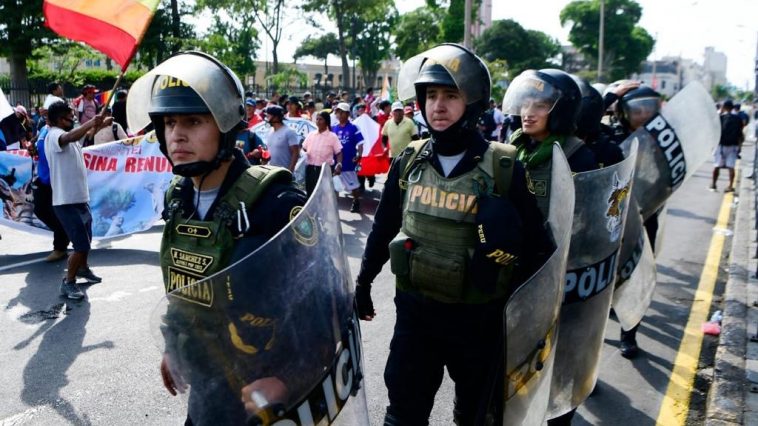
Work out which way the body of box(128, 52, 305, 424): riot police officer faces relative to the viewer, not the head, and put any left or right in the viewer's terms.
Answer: facing the viewer and to the left of the viewer

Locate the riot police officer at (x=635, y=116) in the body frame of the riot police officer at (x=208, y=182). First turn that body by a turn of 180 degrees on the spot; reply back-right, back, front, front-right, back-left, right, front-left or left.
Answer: front

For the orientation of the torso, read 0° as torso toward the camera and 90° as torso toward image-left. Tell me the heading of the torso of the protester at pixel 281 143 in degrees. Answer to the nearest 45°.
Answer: approximately 45°

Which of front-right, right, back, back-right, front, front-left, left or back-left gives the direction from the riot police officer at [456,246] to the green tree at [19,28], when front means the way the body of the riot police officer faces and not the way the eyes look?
right

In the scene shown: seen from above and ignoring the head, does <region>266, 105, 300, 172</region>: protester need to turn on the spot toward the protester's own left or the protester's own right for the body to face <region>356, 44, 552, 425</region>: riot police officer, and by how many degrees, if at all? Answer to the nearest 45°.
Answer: approximately 45° to the protester's own left

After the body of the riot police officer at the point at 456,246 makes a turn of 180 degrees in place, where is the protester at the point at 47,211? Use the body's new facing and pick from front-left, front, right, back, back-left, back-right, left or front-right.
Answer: left

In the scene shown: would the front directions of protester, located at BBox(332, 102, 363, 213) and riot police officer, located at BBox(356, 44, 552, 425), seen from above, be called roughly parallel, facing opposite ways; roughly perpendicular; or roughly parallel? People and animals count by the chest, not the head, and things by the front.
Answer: roughly parallel

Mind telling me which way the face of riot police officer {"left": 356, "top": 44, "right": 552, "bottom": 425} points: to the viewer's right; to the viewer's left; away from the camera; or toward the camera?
toward the camera

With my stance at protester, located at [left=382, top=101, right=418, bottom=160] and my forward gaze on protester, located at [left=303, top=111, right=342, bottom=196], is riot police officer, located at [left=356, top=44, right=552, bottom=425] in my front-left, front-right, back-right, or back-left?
front-left

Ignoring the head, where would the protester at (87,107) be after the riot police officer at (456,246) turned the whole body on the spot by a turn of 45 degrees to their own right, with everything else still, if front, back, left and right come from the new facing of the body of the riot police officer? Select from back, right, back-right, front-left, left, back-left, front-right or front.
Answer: front-right

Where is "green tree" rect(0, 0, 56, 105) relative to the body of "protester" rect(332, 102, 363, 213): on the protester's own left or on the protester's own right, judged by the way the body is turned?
on the protester's own right

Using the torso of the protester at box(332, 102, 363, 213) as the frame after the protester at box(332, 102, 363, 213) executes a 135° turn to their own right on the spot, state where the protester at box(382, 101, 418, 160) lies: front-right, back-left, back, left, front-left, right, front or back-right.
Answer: right

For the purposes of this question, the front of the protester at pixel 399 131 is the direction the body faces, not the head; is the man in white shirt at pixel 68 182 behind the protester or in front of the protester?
in front

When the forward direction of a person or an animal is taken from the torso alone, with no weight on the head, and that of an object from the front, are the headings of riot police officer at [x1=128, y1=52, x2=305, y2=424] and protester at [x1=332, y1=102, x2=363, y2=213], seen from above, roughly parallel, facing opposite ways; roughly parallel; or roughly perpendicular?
roughly parallel

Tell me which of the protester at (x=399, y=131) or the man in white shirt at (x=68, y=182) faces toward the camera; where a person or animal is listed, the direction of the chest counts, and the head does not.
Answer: the protester

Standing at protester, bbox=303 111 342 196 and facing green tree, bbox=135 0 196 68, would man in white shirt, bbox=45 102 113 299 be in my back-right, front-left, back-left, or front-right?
back-left

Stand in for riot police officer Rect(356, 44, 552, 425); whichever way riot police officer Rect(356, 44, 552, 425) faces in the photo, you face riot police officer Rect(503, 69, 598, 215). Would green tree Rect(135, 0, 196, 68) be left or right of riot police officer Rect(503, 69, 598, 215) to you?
left

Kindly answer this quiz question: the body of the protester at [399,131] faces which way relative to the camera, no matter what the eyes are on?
toward the camera

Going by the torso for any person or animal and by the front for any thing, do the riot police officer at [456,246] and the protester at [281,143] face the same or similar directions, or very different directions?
same or similar directions

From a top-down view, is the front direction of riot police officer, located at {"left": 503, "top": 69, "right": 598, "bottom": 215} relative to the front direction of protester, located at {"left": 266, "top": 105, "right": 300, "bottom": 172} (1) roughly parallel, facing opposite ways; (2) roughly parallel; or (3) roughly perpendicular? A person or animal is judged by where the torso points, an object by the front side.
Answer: roughly parallel

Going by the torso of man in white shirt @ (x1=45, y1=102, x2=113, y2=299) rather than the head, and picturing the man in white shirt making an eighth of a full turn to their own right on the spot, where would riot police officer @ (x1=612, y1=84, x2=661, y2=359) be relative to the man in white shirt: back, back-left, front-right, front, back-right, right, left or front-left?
front
